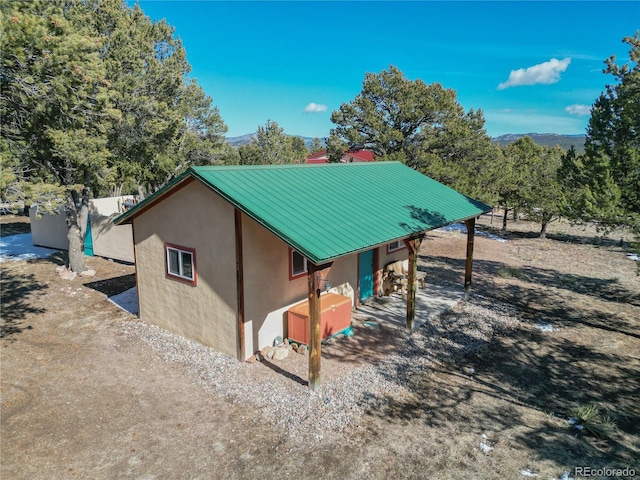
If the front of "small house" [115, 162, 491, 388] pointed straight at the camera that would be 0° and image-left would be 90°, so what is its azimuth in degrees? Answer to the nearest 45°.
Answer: approximately 315°

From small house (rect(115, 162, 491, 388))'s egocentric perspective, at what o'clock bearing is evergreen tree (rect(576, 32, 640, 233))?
The evergreen tree is roughly at 10 o'clock from the small house.

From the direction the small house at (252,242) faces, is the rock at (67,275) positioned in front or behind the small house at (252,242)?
behind

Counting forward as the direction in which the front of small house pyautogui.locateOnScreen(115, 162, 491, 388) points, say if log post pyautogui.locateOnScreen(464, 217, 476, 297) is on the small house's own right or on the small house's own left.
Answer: on the small house's own left

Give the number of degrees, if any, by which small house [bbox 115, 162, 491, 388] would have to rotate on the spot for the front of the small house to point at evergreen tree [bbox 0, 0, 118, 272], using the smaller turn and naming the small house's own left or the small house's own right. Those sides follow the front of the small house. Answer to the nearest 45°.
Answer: approximately 135° to the small house's own right
